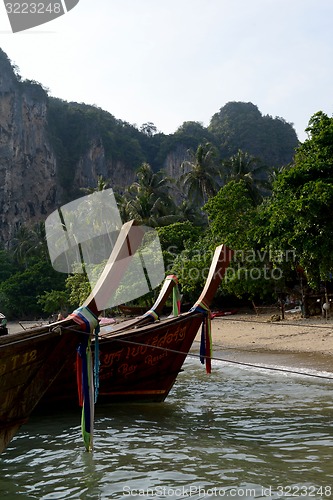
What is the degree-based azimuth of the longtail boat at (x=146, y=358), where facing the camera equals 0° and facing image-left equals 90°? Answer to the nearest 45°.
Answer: approximately 270°

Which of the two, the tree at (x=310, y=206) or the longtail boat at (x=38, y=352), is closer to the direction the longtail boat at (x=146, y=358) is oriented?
the tree

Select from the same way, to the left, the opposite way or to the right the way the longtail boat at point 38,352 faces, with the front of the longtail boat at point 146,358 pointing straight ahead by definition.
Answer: the same way
